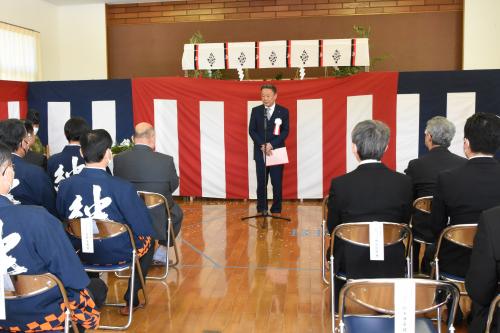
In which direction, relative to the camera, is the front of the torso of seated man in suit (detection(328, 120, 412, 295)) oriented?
away from the camera

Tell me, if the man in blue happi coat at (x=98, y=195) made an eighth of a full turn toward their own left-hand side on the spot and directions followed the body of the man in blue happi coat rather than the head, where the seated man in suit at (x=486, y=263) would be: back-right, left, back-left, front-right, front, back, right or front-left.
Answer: back-right

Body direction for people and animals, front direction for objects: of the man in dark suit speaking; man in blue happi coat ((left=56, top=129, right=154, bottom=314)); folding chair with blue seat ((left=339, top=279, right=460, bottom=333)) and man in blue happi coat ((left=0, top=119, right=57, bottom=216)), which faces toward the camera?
the man in dark suit speaking

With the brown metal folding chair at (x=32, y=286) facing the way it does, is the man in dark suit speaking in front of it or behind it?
in front

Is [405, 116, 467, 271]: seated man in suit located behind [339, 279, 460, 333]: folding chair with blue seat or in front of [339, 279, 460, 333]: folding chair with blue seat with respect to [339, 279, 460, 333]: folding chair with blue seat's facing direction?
in front

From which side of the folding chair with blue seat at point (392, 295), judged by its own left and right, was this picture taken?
back

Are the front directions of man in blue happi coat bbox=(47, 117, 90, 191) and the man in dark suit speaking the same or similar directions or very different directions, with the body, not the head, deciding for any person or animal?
very different directions

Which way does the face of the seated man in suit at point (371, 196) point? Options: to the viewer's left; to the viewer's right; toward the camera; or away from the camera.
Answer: away from the camera

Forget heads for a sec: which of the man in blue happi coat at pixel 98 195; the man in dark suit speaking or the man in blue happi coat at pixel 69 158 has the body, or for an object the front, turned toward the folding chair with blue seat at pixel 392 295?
the man in dark suit speaking

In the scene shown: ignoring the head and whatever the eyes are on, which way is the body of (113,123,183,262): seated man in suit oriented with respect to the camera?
away from the camera

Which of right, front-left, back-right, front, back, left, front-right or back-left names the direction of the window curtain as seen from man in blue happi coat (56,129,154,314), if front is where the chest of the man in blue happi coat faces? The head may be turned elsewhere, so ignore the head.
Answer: front-left

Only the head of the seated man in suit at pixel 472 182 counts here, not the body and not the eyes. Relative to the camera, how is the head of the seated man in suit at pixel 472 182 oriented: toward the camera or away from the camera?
away from the camera

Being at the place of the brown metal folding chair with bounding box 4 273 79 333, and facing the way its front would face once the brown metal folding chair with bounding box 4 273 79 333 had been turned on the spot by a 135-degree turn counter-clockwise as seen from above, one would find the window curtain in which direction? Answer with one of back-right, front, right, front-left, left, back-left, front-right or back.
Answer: right
